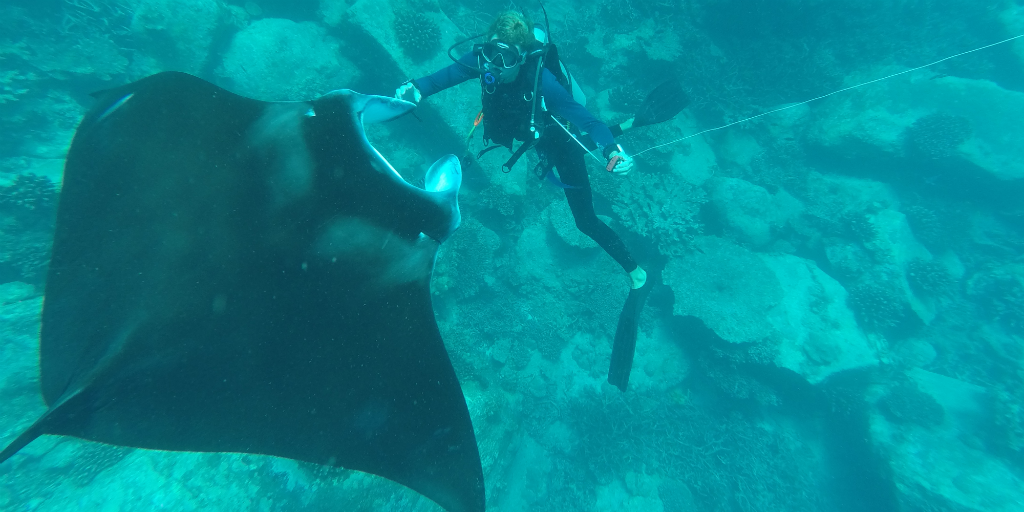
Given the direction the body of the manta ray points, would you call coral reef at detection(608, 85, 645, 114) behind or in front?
in front

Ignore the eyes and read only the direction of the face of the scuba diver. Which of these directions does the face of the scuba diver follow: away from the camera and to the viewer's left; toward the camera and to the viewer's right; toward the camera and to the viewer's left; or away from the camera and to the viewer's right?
toward the camera and to the viewer's left

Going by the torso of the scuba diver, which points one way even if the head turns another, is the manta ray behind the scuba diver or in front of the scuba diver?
in front

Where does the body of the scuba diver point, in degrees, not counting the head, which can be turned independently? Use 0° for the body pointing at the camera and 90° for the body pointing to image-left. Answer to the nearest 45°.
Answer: approximately 45°

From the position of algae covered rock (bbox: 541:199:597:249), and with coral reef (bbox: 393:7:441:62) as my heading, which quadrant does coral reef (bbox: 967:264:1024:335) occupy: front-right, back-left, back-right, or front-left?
back-right

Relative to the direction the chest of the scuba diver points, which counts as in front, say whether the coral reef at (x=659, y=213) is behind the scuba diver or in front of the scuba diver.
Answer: behind

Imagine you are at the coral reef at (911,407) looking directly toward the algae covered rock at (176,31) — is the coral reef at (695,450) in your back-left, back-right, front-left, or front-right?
front-left

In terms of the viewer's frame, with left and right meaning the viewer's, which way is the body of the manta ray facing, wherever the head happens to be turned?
facing away from the viewer and to the right of the viewer
